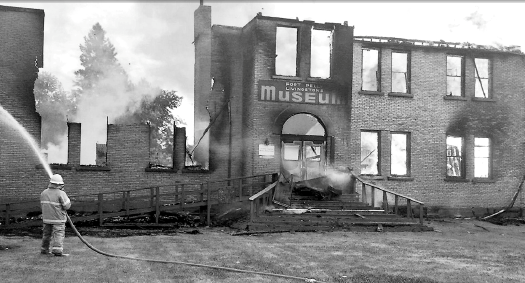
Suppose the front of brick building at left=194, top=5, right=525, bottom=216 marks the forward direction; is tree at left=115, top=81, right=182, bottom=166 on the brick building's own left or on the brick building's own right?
on the brick building's own right

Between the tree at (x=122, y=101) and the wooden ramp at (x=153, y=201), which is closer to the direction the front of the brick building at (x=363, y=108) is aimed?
the wooden ramp

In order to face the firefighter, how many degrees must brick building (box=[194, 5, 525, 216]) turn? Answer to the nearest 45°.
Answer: approximately 45° to its right

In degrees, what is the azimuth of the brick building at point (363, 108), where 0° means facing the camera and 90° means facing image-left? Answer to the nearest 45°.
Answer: approximately 0°

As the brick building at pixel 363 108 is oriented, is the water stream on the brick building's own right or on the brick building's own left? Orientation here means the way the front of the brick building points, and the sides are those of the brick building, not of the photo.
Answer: on the brick building's own right

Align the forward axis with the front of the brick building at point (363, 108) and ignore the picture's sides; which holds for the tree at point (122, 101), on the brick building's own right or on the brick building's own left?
on the brick building's own right

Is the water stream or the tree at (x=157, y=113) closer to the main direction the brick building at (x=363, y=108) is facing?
the water stream
